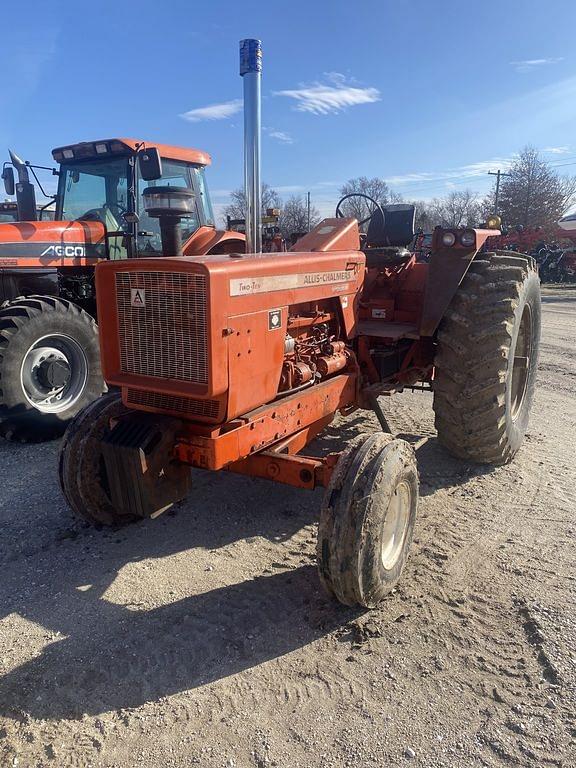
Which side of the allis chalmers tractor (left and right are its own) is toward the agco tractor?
right

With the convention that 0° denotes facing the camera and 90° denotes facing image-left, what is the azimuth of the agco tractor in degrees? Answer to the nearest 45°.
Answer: approximately 45°

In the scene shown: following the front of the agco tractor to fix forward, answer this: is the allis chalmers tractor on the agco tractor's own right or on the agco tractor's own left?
on the agco tractor's own left

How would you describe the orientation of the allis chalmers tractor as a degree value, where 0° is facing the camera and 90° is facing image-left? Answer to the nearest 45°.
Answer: approximately 45°
